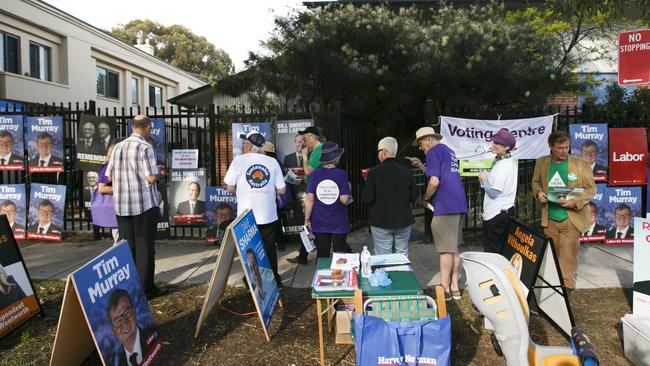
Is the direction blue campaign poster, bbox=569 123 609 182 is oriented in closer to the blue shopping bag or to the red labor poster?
the blue shopping bag

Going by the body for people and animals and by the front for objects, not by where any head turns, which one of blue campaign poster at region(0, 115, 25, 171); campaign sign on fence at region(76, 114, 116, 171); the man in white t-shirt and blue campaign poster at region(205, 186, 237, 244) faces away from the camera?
the man in white t-shirt

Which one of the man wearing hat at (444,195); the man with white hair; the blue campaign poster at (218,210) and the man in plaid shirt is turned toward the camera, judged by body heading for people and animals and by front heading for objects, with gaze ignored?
the blue campaign poster

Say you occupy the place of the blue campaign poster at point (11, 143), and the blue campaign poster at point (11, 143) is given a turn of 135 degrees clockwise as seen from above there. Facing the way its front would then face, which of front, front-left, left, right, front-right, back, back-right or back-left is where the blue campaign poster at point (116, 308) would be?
back-left

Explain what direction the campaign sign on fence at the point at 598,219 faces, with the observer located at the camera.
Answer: facing the viewer

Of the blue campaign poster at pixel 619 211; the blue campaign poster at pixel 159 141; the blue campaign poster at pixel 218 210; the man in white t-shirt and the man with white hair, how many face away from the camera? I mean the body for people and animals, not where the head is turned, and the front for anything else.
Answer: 2

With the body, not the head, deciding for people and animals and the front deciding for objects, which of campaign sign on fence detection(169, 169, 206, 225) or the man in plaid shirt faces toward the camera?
the campaign sign on fence

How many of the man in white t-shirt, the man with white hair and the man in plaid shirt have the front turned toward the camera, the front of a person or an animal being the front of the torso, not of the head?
0

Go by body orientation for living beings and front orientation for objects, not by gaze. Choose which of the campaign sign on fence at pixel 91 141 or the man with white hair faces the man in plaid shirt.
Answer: the campaign sign on fence

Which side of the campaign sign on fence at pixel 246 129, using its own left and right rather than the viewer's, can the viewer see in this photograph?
front

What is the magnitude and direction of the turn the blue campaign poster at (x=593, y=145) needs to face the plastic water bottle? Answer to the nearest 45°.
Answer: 0° — it already faces it

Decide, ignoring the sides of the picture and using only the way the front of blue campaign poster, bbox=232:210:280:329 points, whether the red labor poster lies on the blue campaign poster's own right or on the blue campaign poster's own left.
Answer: on the blue campaign poster's own left

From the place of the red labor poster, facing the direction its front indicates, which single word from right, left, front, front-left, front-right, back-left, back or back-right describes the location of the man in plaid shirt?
front-right

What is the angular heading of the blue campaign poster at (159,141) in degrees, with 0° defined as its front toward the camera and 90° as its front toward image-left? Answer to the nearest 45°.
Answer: approximately 0°

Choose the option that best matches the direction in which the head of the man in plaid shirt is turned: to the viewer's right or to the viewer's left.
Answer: to the viewer's right

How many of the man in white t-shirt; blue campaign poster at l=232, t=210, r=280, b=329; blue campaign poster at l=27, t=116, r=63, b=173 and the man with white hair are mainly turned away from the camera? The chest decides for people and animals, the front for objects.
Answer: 2

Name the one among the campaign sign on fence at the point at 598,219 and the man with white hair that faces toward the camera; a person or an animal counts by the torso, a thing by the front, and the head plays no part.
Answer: the campaign sign on fence

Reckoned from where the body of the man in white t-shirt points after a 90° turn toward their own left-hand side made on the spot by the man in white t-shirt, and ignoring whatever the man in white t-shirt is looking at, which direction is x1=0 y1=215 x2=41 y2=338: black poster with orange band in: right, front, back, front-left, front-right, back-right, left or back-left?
front
